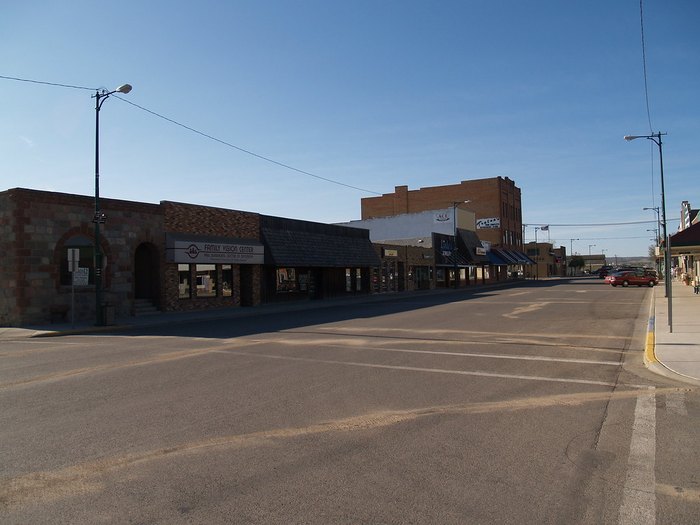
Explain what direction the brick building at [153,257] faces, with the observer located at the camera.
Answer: facing the viewer and to the right of the viewer
